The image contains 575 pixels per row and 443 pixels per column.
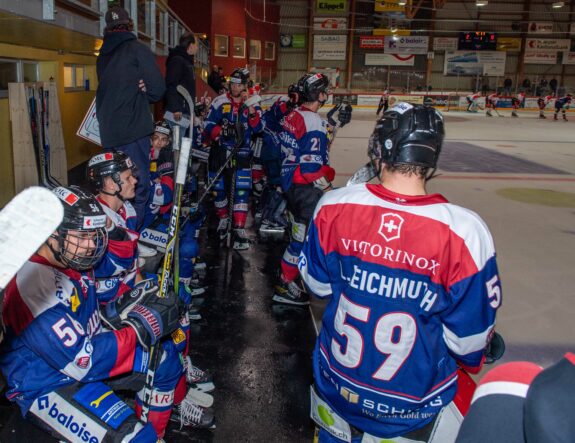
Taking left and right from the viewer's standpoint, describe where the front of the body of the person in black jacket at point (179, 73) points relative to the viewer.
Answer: facing to the right of the viewer

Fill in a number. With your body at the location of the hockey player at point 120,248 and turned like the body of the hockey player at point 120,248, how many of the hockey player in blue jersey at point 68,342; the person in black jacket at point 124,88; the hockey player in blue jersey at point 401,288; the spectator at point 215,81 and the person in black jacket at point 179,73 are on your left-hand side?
3

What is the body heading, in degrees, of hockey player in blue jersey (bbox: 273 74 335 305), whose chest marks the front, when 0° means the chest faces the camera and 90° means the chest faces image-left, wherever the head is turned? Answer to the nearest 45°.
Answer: approximately 225°

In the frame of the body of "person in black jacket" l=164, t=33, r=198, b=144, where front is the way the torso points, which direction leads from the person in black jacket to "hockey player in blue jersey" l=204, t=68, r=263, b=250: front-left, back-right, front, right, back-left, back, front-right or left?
front-right

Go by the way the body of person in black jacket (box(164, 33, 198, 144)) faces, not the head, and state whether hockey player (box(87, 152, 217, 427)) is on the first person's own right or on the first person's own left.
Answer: on the first person's own right

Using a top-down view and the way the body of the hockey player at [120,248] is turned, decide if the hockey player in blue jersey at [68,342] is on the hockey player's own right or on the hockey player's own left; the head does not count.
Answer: on the hockey player's own right

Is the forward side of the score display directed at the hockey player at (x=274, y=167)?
yes

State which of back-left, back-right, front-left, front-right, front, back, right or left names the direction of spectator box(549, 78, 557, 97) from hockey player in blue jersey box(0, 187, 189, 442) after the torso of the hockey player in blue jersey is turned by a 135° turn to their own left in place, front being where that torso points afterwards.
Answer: front-right

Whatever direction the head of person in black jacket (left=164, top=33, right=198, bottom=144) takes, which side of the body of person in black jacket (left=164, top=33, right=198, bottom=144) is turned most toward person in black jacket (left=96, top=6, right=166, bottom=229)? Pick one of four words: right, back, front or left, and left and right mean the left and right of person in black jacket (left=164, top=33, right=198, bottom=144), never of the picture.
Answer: right
